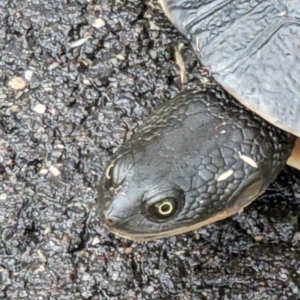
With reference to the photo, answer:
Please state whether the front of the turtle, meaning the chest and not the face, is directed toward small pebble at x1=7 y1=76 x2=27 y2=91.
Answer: no

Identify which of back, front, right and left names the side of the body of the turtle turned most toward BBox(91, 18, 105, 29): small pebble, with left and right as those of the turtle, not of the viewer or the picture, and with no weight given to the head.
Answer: right

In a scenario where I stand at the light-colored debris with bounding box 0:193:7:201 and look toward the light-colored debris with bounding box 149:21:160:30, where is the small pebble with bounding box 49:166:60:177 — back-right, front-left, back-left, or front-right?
front-right

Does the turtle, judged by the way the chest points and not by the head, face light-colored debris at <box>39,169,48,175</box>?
yes

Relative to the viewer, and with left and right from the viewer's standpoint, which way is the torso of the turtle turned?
facing the viewer and to the left of the viewer

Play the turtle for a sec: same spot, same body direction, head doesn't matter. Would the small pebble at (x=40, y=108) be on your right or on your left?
on your right

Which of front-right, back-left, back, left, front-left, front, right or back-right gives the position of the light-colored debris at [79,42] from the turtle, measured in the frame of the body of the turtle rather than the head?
right

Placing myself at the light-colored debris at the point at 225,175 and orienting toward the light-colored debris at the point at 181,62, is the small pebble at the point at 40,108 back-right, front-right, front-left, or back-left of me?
front-left

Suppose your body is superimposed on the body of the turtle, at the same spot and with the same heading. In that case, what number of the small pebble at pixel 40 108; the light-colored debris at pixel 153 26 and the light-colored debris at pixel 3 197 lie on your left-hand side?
0
